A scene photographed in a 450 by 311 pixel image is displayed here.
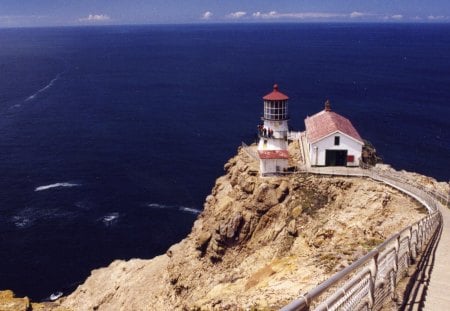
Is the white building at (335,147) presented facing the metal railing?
yes

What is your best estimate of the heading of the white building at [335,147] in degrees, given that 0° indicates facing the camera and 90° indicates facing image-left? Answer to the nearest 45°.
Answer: approximately 0°

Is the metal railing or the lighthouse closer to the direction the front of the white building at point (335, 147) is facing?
the metal railing

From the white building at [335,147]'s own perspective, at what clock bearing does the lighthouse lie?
The lighthouse is roughly at 4 o'clock from the white building.
